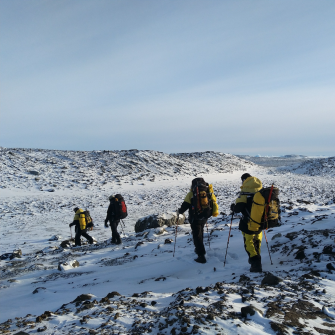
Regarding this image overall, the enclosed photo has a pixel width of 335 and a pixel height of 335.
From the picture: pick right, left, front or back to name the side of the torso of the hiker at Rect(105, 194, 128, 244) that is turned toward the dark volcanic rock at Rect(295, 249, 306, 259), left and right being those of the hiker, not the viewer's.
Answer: back

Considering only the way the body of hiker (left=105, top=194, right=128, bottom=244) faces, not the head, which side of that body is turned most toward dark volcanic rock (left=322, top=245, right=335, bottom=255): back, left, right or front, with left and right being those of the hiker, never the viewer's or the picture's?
back

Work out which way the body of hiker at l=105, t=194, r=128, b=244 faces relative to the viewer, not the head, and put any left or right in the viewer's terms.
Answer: facing away from the viewer and to the left of the viewer

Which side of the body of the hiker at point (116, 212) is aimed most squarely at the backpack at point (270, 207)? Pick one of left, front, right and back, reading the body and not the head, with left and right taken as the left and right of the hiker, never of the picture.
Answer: back

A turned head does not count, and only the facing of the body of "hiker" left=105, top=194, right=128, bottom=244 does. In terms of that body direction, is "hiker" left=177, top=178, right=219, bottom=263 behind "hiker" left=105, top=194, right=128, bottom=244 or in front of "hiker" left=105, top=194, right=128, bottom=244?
behind

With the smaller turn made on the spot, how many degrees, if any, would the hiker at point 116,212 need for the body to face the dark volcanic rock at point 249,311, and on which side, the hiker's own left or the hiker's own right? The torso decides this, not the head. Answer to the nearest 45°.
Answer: approximately 135° to the hiker's own left

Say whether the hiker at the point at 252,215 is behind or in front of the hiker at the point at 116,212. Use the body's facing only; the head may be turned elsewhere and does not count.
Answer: behind
